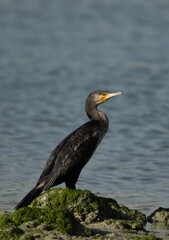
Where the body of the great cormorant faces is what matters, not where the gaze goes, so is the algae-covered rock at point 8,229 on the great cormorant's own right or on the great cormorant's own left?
on the great cormorant's own right

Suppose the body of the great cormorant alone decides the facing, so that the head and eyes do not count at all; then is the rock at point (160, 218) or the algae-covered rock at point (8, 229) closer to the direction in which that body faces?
the rock

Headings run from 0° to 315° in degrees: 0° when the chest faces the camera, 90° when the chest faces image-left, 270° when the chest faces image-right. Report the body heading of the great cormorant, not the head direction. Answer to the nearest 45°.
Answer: approximately 270°
